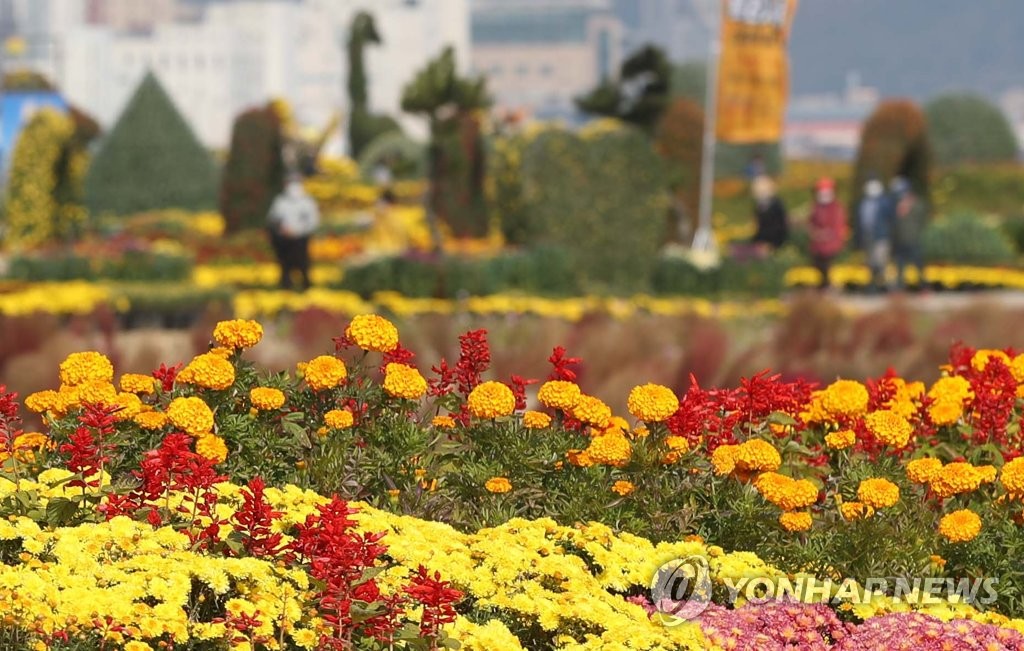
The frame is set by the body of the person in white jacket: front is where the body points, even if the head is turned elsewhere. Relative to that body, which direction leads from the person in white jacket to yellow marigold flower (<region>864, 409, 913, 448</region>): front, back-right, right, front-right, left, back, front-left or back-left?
front

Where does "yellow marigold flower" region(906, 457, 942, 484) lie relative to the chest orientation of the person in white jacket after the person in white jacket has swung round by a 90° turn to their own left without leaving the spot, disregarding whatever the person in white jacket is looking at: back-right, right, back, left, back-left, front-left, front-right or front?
right

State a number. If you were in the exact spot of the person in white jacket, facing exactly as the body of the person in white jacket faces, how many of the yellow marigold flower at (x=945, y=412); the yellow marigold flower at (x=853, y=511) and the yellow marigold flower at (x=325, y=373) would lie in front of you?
3

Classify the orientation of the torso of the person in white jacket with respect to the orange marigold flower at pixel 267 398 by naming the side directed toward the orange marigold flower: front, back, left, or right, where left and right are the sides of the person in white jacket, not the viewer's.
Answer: front

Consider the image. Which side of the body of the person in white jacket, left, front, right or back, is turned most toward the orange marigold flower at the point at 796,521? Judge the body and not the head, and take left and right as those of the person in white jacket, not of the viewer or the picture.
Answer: front

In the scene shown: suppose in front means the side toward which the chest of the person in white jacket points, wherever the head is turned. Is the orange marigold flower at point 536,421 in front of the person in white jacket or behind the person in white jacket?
in front

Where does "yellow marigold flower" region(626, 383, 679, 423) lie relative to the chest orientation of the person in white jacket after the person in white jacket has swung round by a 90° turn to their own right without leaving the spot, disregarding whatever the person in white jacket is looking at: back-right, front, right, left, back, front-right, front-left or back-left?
left

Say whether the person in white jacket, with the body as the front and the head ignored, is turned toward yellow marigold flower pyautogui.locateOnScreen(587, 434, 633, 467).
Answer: yes

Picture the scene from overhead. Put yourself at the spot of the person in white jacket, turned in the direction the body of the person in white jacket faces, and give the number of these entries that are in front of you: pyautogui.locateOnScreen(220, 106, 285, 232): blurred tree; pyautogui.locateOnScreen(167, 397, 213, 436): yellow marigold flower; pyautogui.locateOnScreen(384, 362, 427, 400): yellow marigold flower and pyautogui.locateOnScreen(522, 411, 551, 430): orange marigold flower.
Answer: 3

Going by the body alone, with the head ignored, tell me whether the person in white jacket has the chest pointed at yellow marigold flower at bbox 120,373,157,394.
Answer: yes

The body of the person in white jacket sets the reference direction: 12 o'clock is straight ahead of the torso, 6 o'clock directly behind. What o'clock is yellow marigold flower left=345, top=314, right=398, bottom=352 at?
The yellow marigold flower is roughly at 12 o'clock from the person in white jacket.

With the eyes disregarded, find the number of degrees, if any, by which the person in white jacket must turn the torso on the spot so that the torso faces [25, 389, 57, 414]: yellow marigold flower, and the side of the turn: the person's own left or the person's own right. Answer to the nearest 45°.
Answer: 0° — they already face it

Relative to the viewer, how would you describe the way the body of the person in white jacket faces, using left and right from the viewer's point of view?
facing the viewer

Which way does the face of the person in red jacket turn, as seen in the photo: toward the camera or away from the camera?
toward the camera

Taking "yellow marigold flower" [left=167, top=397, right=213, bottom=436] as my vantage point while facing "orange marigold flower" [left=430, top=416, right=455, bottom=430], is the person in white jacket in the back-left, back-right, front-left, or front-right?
front-left

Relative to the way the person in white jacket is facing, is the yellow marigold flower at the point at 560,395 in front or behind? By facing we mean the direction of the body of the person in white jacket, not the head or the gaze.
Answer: in front
